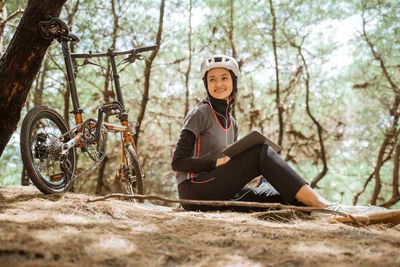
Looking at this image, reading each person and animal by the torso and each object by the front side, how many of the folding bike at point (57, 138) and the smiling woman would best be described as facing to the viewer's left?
0

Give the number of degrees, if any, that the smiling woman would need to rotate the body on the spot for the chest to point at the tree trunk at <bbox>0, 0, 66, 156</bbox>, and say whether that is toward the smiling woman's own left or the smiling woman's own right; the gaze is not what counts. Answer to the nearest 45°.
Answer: approximately 135° to the smiling woman's own right

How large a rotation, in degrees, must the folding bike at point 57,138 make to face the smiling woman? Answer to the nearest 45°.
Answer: approximately 45° to its right

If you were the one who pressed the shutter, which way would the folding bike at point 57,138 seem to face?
facing away from the viewer and to the right of the viewer

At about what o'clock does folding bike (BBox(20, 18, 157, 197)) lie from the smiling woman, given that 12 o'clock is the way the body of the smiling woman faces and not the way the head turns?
The folding bike is roughly at 4 o'clock from the smiling woman.
